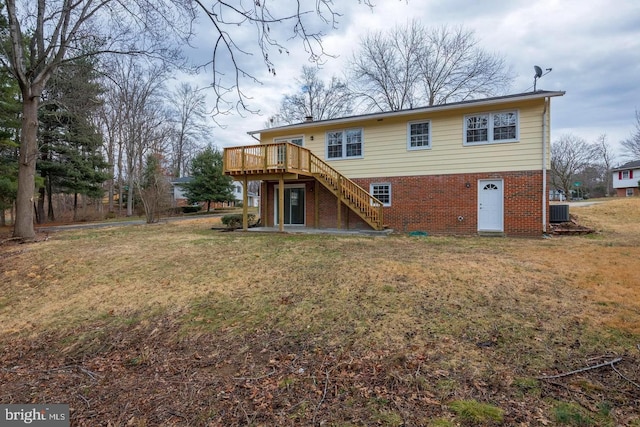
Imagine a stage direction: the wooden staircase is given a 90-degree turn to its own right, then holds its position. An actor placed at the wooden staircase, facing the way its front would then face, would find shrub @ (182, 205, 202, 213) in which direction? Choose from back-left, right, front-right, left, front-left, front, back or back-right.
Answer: back-right

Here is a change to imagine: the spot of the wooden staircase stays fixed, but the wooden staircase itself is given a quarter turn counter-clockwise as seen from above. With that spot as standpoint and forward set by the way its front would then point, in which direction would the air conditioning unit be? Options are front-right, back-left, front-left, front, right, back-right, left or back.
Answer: right

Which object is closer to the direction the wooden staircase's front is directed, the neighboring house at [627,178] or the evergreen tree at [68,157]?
the neighboring house

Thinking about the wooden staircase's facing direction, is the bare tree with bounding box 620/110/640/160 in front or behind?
in front

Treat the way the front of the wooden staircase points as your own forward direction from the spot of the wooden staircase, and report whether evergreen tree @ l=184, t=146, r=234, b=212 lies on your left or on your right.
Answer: on your left

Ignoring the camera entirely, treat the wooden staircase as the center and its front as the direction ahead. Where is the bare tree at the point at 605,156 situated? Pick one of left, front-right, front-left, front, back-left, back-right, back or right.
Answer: front-left

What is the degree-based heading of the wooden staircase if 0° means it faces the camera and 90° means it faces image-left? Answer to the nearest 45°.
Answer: approximately 270°

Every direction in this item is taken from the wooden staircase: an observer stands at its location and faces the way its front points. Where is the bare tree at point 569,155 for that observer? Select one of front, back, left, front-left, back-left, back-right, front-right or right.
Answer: front-left

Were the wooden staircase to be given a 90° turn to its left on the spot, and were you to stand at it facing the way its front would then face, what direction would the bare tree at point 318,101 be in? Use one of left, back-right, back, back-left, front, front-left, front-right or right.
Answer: front

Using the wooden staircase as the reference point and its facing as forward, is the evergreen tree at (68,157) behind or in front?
behind

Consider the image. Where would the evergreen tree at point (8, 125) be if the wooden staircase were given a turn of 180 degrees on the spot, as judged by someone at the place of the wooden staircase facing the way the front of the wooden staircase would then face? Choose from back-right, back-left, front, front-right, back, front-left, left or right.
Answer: front
